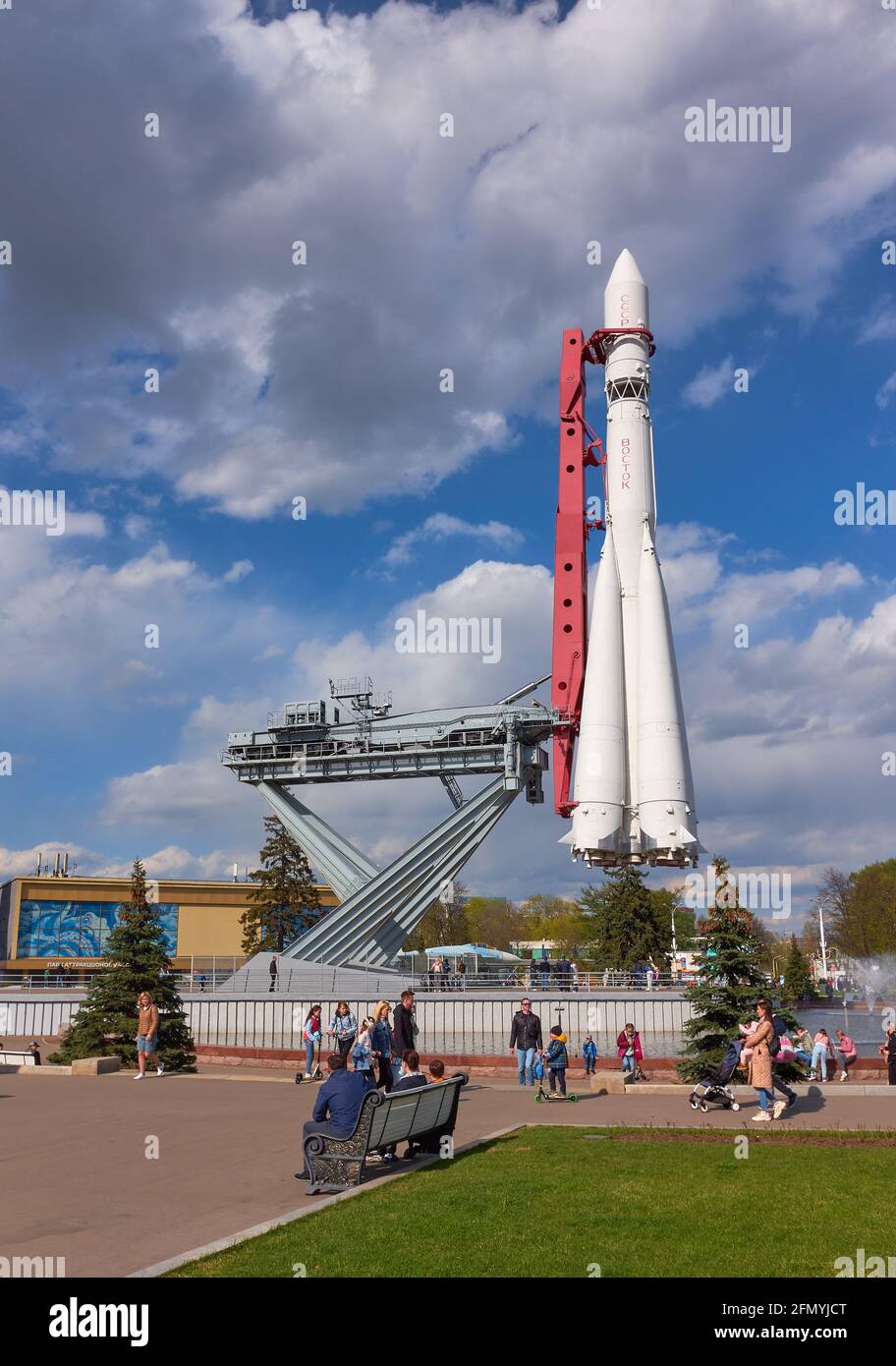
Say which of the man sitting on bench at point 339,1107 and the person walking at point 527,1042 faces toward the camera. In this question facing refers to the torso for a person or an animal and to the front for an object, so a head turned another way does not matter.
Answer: the person walking

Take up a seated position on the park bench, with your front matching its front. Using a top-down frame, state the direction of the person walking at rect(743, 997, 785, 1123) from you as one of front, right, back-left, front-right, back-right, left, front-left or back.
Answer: right

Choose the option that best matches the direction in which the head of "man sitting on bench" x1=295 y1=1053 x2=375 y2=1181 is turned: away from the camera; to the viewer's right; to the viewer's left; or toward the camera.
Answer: away from the camera

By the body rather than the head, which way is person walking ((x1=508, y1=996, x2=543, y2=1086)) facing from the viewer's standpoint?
toward the camera

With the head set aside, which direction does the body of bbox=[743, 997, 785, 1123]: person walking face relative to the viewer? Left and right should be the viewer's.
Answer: facing to the left of the viewer

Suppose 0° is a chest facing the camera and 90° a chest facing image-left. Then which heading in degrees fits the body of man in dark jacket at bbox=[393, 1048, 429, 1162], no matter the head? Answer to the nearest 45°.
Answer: approximately 135°

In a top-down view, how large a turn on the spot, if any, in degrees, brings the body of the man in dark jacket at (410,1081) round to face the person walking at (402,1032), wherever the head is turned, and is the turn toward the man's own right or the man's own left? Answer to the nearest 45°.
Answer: approximately 45° to the man's own right

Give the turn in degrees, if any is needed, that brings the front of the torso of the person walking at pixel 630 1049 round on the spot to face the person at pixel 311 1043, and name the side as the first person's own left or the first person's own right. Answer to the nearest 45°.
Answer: approximately 90° to the first person's own right

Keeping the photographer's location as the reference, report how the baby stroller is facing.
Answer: facing to the left of the viewer

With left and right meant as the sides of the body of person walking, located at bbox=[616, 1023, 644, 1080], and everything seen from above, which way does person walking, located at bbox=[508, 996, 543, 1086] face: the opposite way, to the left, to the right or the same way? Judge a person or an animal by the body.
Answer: the same way

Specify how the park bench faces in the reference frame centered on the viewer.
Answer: facing away from the viewer and to the left of the viewer

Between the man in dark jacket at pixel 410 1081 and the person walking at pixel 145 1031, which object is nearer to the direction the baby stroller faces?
the person walking

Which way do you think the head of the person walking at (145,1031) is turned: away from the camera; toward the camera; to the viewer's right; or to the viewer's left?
toward the camera

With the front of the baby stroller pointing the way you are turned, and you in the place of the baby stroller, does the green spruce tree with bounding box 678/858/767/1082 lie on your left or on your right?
on your right

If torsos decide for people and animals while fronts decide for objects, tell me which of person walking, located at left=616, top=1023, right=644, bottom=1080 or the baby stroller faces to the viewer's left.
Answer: the baby stroller
